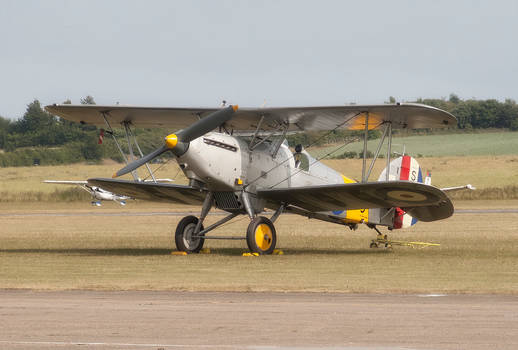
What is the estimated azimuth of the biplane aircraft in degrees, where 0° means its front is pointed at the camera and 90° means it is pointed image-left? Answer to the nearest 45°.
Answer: approximately 45°
